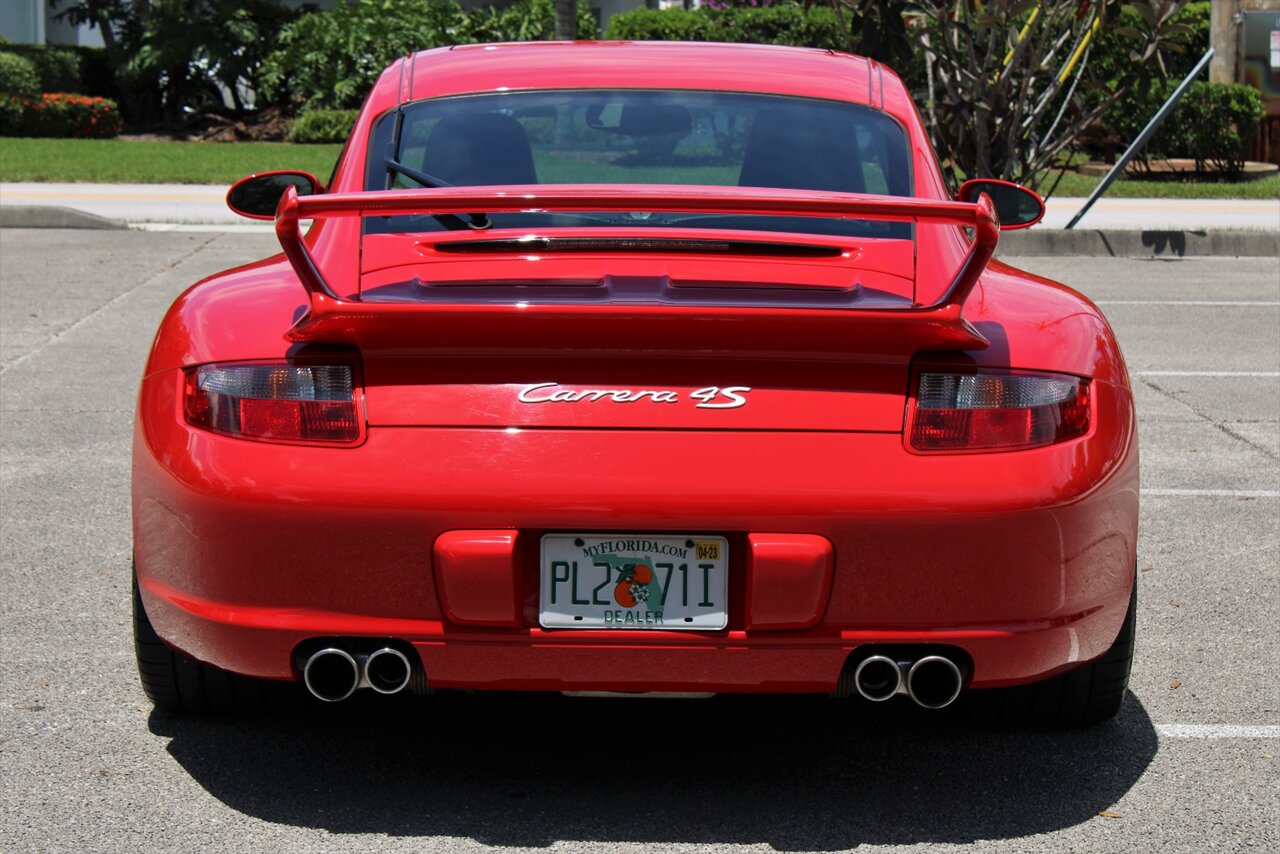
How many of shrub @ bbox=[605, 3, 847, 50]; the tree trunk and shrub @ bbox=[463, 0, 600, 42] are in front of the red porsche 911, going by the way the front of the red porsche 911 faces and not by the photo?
3

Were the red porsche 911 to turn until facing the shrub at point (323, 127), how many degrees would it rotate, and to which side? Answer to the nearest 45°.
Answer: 0° — it already faces it

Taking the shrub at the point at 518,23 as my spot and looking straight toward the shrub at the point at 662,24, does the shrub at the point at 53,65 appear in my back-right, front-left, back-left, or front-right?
back-right

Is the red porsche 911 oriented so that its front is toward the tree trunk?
yes

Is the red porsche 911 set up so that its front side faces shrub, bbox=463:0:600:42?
yes

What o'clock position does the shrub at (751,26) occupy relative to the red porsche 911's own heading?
The shrub is roughly at 12 o'clock from the red porsche 911.

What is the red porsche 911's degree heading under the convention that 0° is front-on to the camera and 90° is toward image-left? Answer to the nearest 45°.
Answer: approximately 180°
